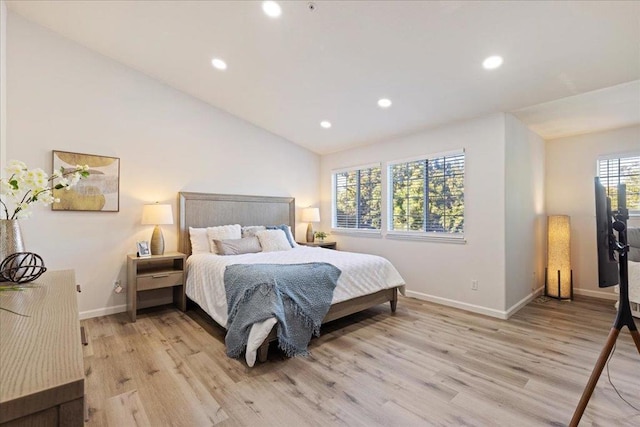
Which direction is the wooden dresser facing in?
to the viewer's right

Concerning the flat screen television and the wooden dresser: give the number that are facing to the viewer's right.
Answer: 1

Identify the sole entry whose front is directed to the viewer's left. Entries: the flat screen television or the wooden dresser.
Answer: the flat screen television

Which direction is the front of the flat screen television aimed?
to the viewer's left

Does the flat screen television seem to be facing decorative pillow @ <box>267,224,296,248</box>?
yes

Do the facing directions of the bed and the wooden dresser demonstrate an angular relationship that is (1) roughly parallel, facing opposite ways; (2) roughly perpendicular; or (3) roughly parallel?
roughly perpendicular

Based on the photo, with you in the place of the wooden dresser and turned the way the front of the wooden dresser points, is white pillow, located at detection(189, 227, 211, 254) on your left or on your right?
on your left

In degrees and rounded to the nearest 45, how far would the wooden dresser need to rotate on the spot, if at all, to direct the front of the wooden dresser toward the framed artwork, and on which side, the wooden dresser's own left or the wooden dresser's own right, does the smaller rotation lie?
approximately 90° to the wooden dresser's own left
